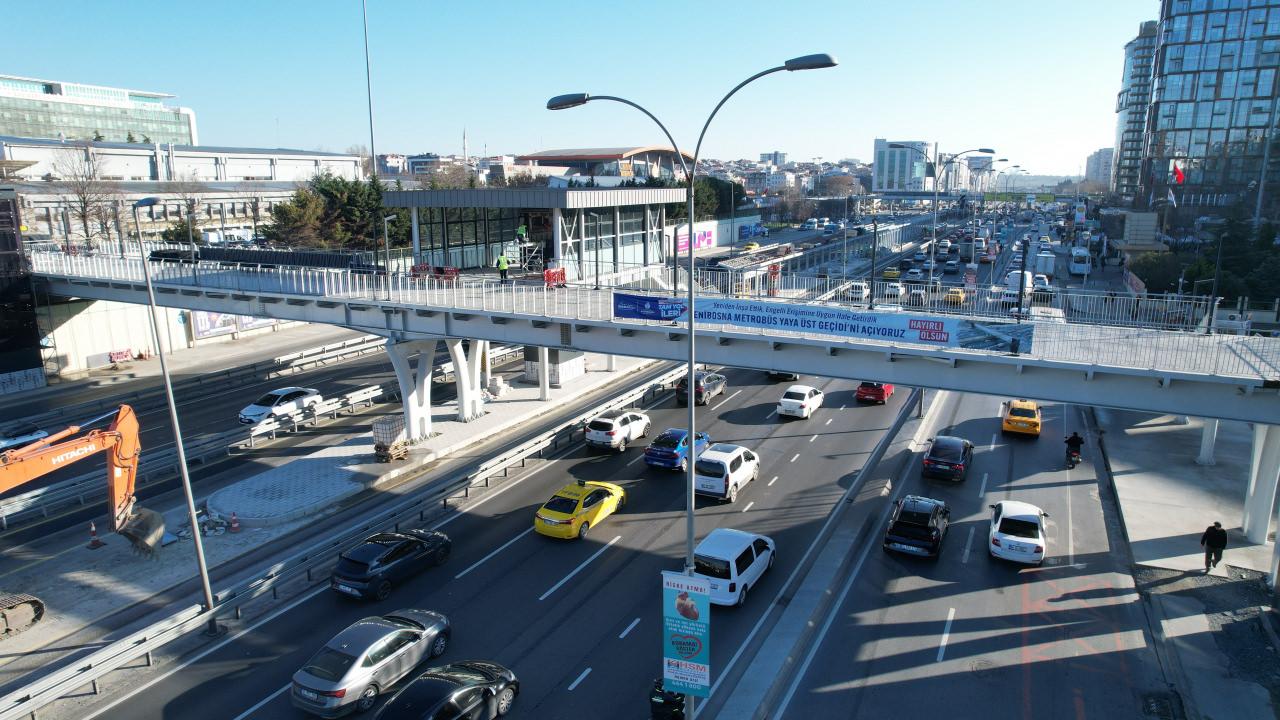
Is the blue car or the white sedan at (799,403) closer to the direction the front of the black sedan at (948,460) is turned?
the white sedan

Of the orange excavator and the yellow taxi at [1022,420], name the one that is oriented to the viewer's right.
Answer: the orange excavator

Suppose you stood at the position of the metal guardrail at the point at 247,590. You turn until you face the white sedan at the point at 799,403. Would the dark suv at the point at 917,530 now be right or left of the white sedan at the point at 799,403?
right

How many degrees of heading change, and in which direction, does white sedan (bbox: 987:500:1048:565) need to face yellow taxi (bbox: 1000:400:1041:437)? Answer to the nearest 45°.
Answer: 0° — it already faces it

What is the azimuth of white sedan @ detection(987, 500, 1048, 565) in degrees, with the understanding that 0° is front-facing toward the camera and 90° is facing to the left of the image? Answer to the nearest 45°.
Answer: approximately 180°

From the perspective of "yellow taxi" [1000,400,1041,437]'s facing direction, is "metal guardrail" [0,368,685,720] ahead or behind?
behind

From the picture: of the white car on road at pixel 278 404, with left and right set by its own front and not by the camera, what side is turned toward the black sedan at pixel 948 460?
left

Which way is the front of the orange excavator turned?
to the viewer's right

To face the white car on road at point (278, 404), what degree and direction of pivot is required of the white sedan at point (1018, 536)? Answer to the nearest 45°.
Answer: approximately 90° to its left

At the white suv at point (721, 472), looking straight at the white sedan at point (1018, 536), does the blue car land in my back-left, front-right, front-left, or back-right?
back-left

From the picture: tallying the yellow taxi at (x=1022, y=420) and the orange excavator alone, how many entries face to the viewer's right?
1
